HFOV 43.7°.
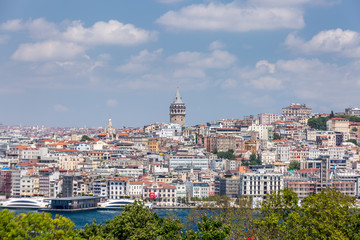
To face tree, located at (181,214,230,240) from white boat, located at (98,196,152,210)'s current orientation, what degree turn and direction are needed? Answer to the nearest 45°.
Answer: approximately 90° to its left

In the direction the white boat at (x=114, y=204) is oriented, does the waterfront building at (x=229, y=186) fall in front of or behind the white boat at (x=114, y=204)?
behind

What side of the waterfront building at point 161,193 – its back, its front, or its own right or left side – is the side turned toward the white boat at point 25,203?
right

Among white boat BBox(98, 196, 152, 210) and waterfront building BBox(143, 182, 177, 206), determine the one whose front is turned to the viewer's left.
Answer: the white boat

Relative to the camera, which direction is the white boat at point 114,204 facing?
to the viewer's left

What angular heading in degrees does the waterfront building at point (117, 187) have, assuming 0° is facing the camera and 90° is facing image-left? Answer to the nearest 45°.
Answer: approximately 0°

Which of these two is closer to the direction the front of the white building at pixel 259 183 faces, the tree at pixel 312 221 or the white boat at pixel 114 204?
the tree

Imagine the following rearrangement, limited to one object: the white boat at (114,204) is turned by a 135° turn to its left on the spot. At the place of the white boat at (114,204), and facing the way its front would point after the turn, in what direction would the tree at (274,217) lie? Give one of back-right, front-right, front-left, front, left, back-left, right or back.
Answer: front-right

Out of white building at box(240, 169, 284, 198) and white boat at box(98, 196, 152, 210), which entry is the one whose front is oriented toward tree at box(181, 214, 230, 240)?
the white building

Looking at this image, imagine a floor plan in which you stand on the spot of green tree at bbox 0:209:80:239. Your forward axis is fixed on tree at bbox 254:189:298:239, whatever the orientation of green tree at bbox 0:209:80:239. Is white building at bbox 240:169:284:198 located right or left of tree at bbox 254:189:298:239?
left

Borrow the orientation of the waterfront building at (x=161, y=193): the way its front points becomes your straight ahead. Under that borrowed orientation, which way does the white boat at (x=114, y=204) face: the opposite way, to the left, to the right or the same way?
to the right
